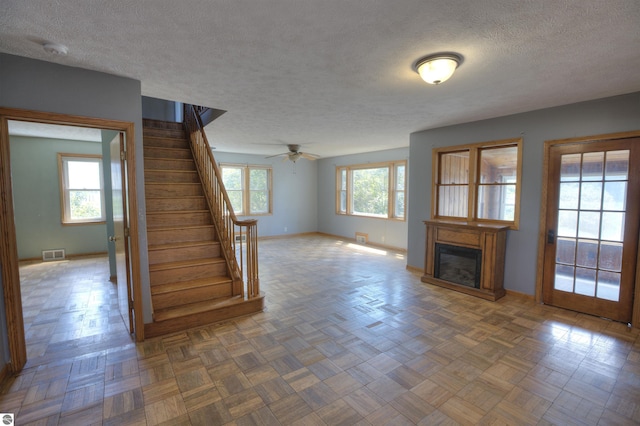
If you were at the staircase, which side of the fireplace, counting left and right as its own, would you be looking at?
front

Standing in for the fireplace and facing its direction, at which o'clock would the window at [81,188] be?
The window is roughly at 1 o'clock from the fireplace.

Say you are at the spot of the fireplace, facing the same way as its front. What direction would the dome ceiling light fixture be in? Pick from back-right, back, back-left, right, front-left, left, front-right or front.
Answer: front-left

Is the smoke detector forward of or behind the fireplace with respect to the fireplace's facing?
forward

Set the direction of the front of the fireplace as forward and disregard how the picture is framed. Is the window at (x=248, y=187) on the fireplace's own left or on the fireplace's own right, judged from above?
on the fireplace's own right

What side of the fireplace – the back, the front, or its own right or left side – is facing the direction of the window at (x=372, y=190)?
right
